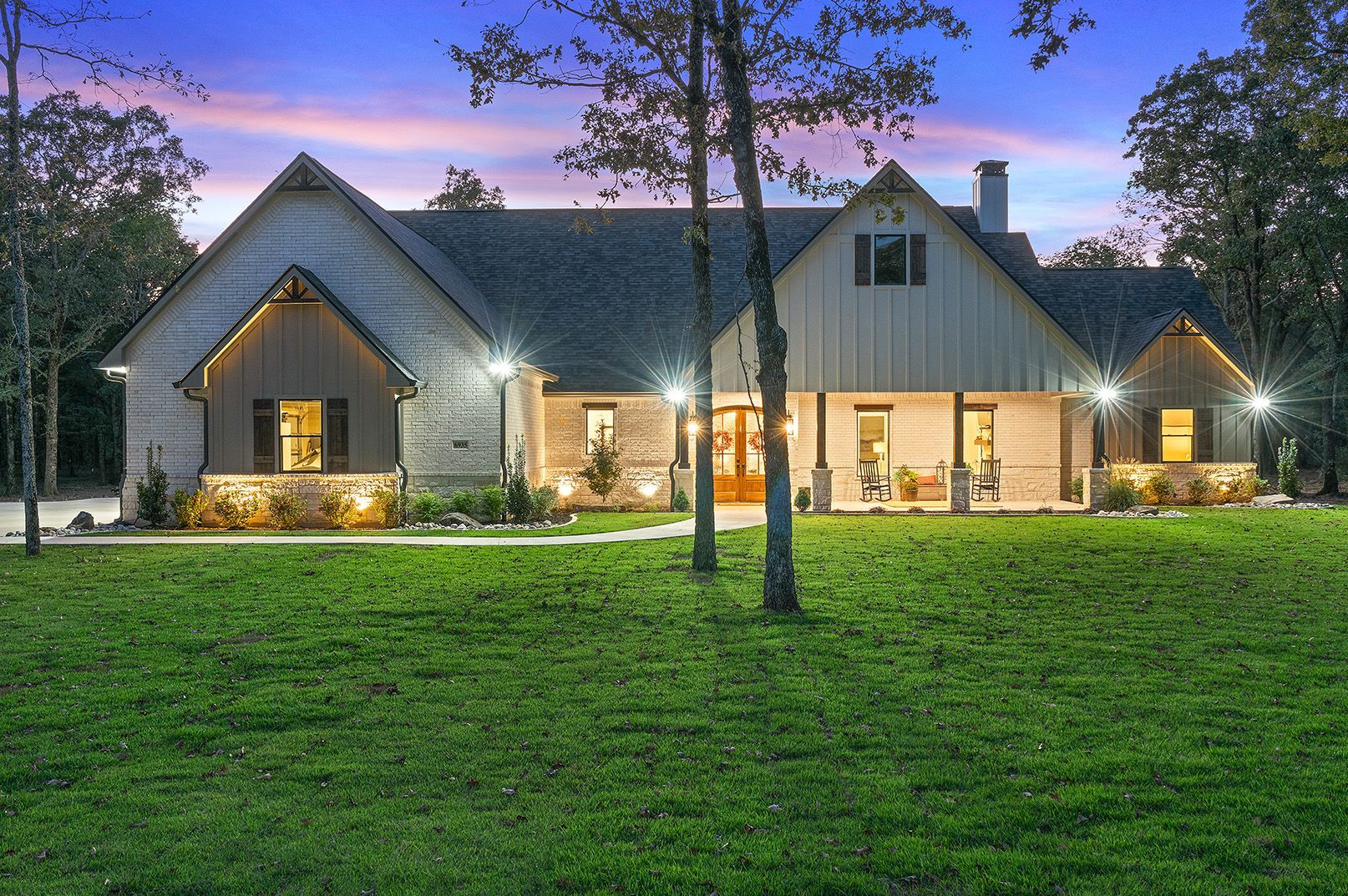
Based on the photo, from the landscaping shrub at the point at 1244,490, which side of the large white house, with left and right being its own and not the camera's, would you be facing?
left

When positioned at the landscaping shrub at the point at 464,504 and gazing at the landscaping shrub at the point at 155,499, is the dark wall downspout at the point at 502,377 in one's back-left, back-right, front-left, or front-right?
back-right

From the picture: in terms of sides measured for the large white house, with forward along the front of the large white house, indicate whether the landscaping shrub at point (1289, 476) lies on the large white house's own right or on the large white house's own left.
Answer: on the large white house's own left

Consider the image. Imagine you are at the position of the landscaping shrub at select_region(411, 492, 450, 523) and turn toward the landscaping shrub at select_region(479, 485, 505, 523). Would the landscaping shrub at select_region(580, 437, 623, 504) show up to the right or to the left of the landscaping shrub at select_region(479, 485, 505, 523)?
left

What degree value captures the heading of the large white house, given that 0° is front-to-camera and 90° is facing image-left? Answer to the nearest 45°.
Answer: approximately 0°

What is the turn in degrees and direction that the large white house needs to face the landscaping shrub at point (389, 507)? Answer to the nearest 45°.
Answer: approximately 45° to its right

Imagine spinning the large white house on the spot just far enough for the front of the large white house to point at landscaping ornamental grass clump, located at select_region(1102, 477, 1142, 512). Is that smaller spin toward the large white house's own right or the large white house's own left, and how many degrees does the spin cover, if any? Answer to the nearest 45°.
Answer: approximately 90° to the large white house's own left

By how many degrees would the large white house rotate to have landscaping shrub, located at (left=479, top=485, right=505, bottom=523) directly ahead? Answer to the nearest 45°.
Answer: approximately 45° to its right

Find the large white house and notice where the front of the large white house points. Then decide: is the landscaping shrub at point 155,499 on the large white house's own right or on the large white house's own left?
on the large white house's own right

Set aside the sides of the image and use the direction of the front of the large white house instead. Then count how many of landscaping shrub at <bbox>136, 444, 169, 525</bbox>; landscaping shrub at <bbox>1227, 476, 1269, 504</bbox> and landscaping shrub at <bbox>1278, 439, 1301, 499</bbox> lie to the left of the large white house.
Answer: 2

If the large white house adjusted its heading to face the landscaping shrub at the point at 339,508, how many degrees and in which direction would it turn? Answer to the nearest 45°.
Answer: approximately 45° to its right
